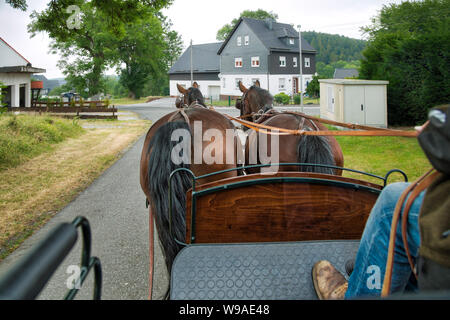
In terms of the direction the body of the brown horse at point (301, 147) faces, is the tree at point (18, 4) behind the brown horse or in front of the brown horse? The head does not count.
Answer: in front

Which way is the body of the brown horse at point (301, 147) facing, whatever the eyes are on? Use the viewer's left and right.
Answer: facing away from the viewer and to the left of the viewer

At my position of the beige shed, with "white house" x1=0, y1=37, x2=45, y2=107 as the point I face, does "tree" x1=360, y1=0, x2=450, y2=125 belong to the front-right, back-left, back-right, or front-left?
back-right

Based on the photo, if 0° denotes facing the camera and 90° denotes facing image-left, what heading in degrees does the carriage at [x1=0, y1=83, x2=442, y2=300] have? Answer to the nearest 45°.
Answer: approximately 180°

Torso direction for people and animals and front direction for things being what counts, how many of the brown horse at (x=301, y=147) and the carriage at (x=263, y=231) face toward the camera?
0

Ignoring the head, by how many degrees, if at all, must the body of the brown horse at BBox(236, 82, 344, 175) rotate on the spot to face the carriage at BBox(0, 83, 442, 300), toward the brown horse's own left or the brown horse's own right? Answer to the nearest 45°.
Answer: approximately 135° to the brown horse's own left

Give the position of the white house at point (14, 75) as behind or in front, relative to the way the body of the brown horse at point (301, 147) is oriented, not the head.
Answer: in front
